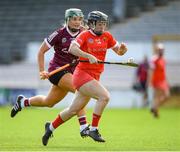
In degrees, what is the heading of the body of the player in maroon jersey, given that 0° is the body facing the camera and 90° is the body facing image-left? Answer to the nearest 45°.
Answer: approximately 315°

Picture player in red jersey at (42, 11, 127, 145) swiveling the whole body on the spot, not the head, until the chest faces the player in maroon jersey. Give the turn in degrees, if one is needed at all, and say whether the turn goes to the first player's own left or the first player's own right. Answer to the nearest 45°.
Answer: approximately 180°

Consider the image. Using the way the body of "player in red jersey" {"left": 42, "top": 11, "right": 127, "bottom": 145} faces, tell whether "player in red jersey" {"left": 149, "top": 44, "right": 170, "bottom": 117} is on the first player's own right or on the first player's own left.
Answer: on the first player's own left
